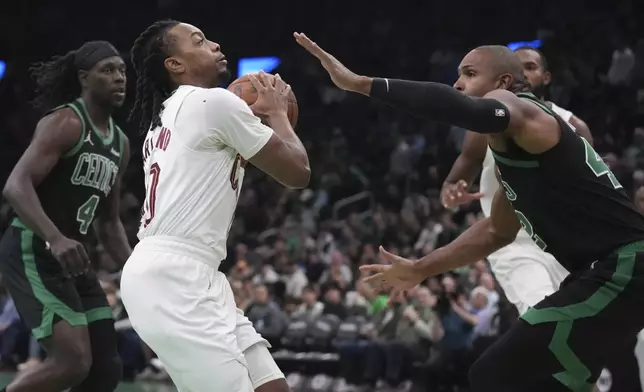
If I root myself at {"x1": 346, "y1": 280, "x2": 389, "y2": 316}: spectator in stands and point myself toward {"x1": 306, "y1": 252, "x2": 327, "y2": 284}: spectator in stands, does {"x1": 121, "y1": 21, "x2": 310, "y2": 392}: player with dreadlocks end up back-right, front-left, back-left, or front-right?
back-left

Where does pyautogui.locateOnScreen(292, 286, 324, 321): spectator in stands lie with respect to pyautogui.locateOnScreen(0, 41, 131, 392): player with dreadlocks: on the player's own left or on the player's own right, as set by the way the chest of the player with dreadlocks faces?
on the player's own left

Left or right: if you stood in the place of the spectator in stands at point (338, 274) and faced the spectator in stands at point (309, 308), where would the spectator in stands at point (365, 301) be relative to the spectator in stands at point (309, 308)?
left

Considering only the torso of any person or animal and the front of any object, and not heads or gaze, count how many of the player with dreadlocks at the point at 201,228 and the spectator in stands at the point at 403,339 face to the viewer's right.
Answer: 1

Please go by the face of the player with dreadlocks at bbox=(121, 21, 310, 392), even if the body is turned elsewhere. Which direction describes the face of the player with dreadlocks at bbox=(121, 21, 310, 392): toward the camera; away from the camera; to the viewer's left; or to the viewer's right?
to the viewer's right

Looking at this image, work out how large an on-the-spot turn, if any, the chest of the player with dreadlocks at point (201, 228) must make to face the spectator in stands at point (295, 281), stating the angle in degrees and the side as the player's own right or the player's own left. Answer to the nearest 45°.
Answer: approximately 90° to the player's own left

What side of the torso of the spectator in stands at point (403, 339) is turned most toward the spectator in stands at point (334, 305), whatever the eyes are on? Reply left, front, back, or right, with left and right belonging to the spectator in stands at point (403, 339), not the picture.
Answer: right

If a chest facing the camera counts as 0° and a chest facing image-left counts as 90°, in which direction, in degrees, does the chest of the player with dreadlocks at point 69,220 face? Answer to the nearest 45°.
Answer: approximately 315°

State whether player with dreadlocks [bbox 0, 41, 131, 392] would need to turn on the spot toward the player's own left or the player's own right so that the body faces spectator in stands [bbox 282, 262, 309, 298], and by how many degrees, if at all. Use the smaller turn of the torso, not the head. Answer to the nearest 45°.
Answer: approximately 90° to the player's own left

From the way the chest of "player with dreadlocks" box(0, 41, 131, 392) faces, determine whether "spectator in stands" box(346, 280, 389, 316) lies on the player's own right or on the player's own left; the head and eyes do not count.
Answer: on the player's own left
